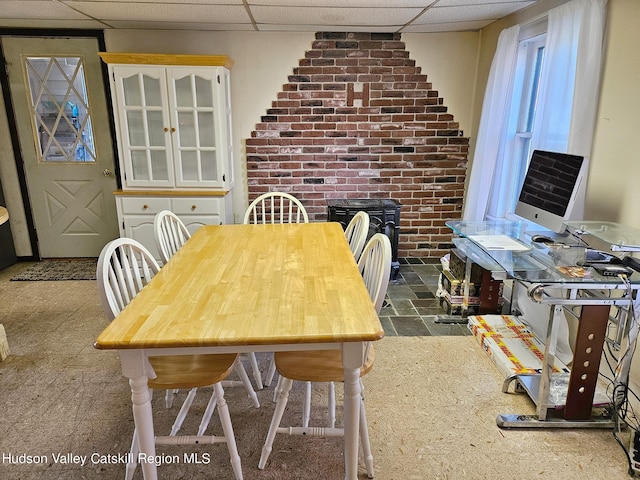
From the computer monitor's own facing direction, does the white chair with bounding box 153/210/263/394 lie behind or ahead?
ahead

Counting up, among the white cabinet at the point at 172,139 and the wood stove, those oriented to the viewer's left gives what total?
0

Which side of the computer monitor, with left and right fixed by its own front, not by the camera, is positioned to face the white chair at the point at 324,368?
front

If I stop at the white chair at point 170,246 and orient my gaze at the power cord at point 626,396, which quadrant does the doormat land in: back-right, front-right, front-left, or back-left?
back-left

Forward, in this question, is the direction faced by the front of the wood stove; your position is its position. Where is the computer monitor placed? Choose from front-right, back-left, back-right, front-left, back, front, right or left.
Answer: front-left

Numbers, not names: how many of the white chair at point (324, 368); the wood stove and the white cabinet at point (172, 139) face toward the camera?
2

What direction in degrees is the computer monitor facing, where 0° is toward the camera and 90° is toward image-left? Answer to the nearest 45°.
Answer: approximately 45°

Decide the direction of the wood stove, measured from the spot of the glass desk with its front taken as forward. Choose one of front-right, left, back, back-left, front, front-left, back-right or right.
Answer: front-right

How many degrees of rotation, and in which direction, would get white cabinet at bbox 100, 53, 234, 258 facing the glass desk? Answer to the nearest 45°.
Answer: approximately 45° to its left

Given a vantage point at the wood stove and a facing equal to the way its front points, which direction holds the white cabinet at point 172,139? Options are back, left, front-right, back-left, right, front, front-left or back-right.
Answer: right
